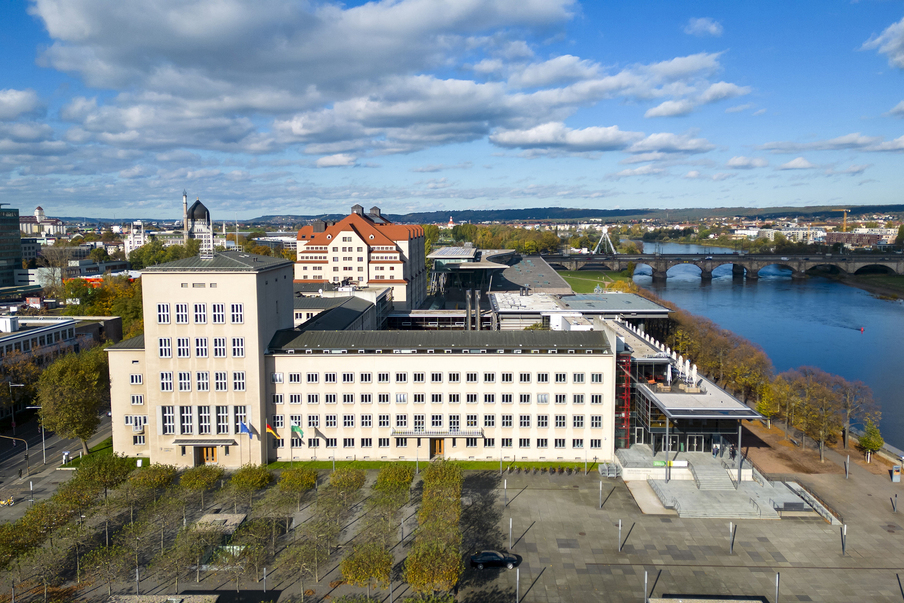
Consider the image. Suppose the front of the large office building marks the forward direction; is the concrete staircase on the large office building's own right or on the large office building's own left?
on the large office building's own left

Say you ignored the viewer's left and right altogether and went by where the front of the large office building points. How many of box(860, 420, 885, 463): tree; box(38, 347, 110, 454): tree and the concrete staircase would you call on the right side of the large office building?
1

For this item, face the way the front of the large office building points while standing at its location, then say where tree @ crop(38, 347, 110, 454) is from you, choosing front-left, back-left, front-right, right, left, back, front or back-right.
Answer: right

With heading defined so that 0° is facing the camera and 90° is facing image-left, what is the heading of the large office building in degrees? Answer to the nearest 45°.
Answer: approximately 0°

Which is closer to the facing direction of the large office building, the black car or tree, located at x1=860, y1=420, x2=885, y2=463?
the black car

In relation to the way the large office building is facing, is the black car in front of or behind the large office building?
in front

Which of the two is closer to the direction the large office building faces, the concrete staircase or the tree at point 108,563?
the tree

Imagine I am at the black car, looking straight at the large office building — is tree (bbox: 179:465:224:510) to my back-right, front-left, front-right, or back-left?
front-left

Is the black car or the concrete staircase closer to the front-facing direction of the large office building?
the black car

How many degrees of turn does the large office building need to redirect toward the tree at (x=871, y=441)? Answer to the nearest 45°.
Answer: approximately 90° to its left

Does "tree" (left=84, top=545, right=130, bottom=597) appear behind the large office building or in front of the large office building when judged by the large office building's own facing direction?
in front

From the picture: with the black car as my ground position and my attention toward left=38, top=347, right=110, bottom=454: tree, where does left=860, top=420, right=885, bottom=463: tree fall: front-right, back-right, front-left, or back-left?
back-right
